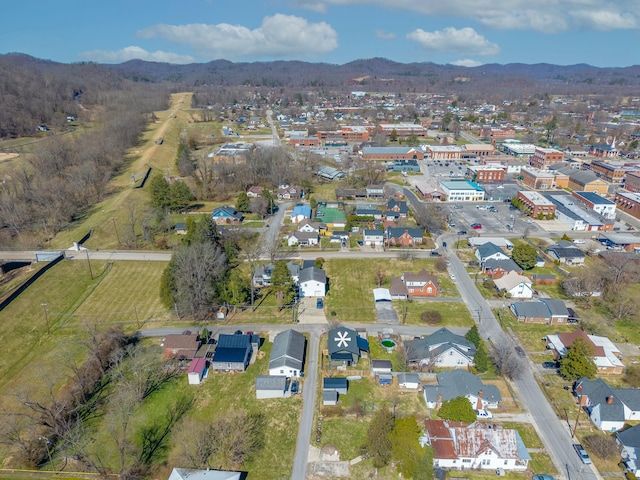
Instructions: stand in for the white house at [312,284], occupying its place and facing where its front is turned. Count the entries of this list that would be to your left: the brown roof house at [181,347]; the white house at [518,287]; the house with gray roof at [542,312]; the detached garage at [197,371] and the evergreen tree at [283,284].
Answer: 2

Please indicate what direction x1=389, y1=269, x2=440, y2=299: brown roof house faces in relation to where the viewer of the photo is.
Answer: facing the viewer

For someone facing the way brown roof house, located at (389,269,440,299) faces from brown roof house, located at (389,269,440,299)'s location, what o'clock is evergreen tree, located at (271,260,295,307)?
The evergreen tree is roughly at 2 o'clock from the brown roof house.

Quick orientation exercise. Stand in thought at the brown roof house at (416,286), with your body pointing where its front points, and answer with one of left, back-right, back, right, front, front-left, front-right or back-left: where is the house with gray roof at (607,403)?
front-left

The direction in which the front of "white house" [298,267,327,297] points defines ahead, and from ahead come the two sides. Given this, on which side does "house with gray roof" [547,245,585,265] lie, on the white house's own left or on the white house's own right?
on the white house's own left

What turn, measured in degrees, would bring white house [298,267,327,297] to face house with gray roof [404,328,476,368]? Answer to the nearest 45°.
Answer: approximately 45° to its left

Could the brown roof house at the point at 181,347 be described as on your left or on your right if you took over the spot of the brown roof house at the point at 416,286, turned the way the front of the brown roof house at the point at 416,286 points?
on your right

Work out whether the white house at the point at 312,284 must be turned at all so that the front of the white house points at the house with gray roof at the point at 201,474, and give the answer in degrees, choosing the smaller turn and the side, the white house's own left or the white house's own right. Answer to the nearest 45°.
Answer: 0° — it already faces it

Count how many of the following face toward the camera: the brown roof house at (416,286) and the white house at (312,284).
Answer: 2

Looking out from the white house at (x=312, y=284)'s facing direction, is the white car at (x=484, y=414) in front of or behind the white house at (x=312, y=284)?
in front
